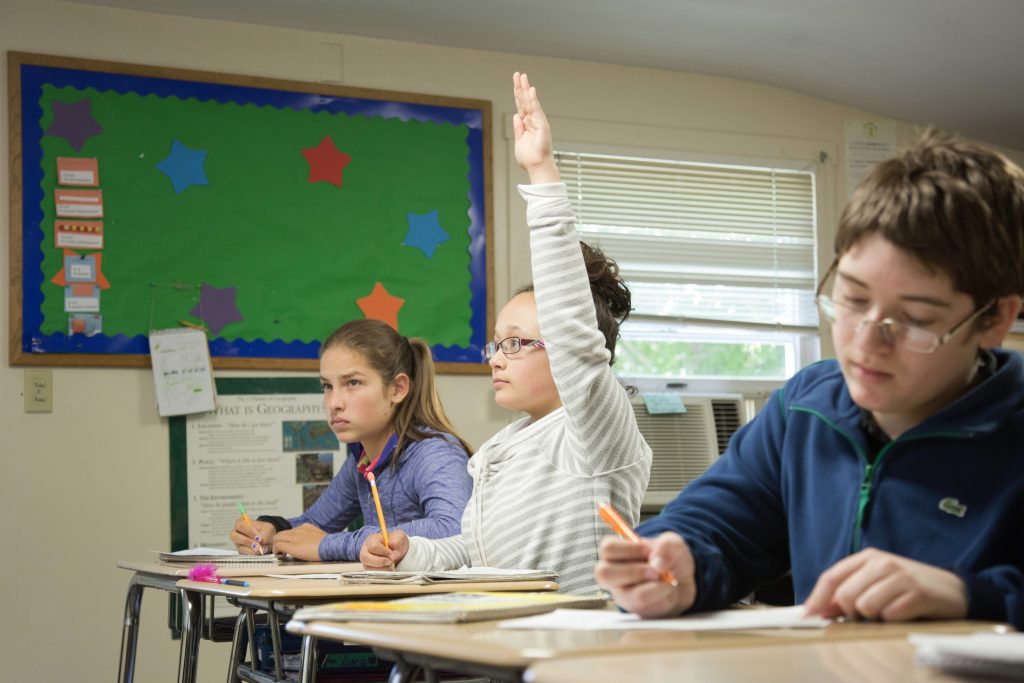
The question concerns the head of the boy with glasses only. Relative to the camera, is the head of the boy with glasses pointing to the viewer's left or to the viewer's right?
to the viewer's left

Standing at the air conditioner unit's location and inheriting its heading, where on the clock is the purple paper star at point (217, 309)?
The purple paper star is roughly at 2 o'clock from the air conditioner unit.

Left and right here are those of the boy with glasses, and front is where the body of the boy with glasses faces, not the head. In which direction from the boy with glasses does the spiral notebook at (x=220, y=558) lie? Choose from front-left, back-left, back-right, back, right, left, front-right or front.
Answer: right

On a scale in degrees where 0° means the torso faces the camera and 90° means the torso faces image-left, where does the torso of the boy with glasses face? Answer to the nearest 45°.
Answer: approximately 45°

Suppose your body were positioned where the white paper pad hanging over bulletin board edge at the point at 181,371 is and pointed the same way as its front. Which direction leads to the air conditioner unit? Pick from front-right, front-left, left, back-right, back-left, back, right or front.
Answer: left

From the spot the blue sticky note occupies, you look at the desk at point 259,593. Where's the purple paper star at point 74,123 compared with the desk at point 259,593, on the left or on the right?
right

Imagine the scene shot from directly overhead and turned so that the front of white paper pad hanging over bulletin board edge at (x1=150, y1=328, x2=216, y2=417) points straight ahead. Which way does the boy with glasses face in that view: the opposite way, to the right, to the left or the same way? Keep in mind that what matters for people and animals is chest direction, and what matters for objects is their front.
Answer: to the right

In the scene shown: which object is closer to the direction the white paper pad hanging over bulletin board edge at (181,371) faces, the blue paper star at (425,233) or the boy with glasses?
the boy with glasses

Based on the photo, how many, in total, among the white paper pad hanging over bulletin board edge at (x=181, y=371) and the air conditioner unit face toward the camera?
2
